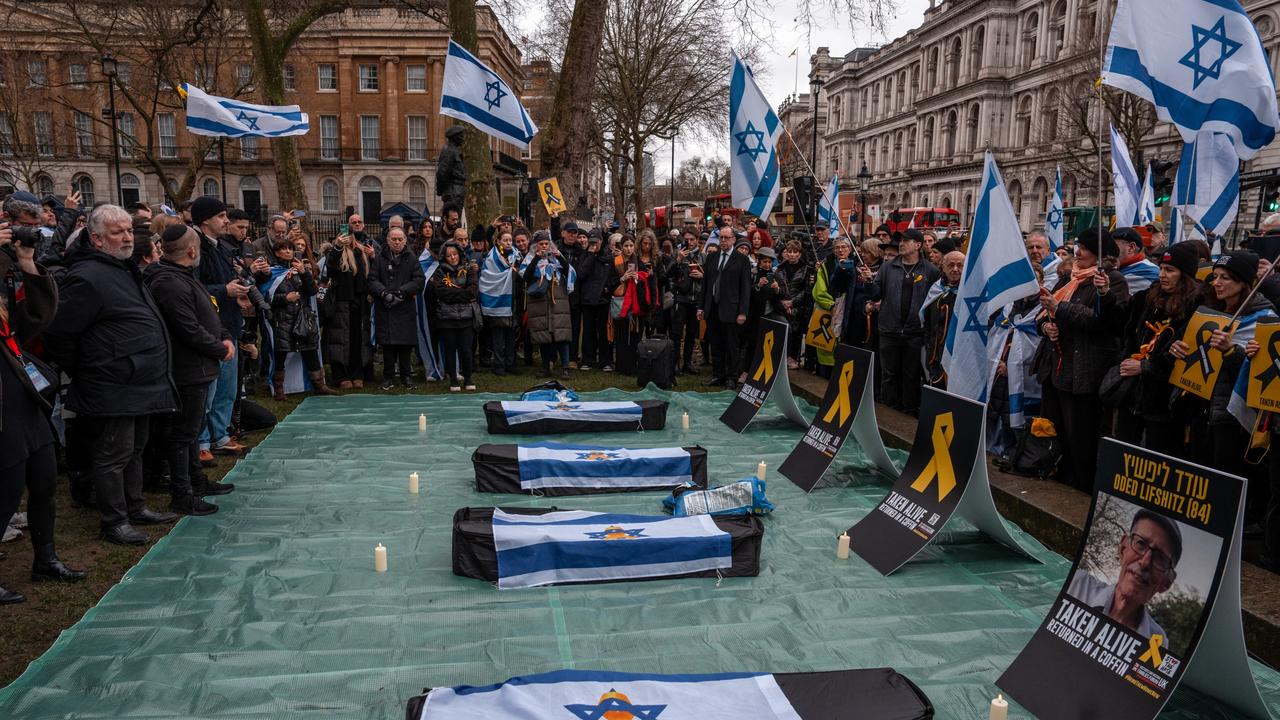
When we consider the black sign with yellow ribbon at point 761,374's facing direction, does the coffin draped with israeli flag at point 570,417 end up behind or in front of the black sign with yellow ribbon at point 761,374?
in front

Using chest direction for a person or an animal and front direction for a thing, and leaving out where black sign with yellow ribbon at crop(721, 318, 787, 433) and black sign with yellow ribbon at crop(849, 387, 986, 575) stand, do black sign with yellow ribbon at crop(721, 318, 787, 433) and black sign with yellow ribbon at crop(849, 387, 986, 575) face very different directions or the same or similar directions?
same or similar directions

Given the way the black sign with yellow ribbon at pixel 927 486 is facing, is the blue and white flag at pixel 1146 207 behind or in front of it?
behind

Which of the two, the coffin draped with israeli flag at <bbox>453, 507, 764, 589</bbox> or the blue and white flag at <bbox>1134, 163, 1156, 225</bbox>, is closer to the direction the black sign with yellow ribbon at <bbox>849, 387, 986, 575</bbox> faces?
the coffin draped with israeli flag

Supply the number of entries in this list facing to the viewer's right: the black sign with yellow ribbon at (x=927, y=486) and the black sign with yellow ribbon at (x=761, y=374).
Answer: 0

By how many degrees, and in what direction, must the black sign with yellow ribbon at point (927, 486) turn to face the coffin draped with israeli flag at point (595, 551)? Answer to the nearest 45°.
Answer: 0° — it already faces it

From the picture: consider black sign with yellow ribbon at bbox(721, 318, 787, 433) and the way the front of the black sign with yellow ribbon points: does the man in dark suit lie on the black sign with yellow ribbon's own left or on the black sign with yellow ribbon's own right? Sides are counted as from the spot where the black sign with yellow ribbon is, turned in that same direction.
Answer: on the black sign with yellow ribbon's own right

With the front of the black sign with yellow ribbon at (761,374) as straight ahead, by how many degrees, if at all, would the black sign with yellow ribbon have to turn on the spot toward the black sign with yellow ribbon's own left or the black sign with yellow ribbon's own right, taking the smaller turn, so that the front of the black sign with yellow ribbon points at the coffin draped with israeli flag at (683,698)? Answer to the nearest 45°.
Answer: approximately 45° to the black sign with yellow ribbon's own left

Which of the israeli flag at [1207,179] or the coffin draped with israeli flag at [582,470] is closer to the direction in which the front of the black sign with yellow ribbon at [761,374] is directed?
the coffin draped with israeli flag

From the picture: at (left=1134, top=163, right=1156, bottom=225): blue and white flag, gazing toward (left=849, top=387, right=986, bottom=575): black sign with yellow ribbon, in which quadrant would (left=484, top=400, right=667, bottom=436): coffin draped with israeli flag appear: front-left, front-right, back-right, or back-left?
front-right

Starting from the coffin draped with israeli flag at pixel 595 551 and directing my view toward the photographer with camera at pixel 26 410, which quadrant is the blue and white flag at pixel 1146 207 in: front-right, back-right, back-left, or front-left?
back-right

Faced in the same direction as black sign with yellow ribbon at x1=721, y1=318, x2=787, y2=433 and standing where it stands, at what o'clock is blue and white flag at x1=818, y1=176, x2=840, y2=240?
The blue and white flag is roughly at 5 o'clock from the black sign with yellow ribbon.

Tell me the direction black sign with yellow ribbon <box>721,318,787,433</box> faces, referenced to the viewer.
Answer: facing the viewer and to the left of the viewer

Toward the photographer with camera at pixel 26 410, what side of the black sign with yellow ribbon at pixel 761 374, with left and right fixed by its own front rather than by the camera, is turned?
front

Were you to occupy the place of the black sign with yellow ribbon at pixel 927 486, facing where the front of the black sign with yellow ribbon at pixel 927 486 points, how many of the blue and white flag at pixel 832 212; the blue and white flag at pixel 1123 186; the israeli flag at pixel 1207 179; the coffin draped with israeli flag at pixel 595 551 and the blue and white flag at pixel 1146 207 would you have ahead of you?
1

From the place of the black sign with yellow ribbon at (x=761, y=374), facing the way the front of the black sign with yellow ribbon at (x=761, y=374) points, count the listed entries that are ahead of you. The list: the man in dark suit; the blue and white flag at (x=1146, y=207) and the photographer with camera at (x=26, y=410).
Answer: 1
